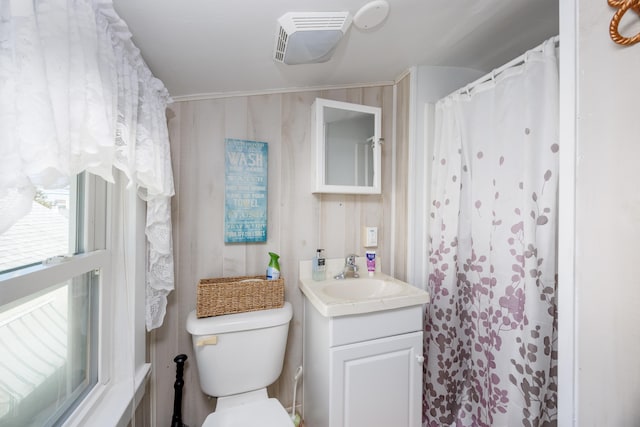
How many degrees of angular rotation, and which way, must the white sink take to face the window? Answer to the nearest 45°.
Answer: approximately 45° to its right

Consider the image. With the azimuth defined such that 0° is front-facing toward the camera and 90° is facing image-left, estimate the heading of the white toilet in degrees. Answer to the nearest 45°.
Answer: approximately 0°
